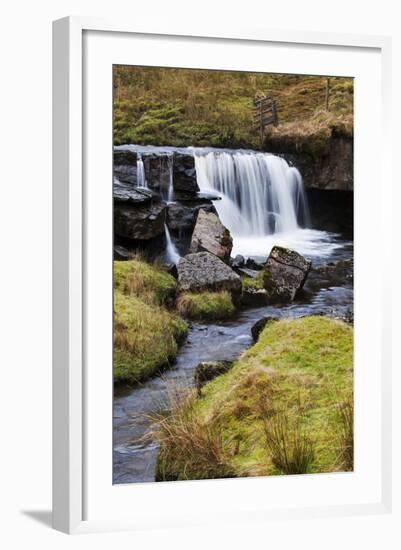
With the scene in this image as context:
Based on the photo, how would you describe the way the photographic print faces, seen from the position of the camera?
facing the viewer and to the right of the viewer
